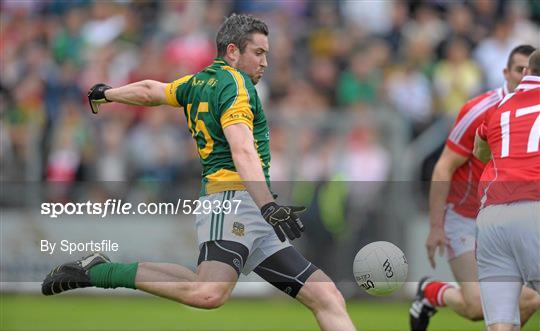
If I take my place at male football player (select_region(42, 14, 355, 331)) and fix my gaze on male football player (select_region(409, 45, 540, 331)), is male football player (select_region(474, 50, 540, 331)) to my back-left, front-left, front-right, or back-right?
front-right

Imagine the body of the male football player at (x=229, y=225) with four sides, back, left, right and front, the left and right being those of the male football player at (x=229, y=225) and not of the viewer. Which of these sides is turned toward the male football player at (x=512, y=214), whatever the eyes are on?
front

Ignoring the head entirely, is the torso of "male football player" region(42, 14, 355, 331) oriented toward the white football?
yes

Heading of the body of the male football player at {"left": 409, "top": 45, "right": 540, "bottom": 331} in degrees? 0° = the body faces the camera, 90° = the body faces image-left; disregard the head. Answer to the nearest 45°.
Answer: approximately 270°

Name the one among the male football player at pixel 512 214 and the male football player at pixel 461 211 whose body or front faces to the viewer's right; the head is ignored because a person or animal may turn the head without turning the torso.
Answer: the male football player at pixel 461 211

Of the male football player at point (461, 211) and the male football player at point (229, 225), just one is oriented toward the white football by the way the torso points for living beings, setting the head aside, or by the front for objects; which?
the male football player at point (229, 225)

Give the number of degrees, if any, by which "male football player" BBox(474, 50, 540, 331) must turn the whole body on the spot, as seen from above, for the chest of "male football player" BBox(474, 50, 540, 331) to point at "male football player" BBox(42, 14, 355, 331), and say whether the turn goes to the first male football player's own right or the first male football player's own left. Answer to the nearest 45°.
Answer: approximately 90° to the first male football player's own left

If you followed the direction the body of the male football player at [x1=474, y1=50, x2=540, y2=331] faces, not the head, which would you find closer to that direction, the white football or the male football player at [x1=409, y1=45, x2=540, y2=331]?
the male football player

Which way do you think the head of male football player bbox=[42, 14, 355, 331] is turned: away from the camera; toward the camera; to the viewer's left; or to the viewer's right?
to the viewer's right

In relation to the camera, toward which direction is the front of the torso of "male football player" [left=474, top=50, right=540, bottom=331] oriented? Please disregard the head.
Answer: away from the camera

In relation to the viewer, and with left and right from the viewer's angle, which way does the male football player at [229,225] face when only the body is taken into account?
facing to the right of the viewer

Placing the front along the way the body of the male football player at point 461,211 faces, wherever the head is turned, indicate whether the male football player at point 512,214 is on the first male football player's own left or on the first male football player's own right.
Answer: on the first male football player's own right

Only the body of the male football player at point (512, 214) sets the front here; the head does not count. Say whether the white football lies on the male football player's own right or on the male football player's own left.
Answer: on the male football player's own left
